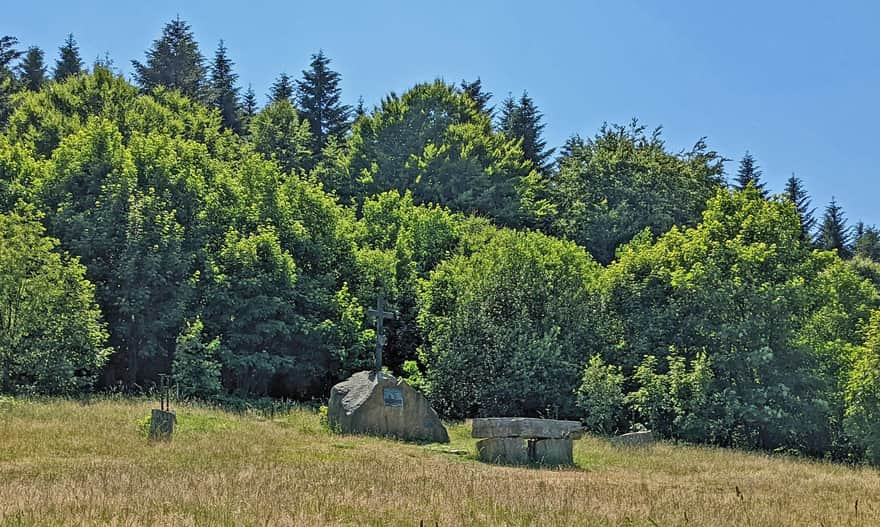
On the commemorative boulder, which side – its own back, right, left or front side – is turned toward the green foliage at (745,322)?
left

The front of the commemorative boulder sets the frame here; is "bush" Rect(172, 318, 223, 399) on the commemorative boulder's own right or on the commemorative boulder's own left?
on the commemorative boulder's own right

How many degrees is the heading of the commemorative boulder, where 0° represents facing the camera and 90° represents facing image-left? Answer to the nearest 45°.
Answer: approximately 0°

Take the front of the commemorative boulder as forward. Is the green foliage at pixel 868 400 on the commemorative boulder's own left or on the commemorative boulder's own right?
on the commemorative boulder's own left

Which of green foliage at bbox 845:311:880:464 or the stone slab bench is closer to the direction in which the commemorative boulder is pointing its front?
the stone slab bench

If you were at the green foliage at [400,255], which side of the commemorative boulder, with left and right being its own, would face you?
back

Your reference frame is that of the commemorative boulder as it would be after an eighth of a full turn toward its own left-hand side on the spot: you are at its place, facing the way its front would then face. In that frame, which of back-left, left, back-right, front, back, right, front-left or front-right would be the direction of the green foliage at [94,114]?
back

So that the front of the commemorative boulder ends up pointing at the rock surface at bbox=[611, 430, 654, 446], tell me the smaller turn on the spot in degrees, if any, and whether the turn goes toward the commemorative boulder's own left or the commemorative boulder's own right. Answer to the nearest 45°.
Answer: approximately 90° to the commemorative boulder's own left

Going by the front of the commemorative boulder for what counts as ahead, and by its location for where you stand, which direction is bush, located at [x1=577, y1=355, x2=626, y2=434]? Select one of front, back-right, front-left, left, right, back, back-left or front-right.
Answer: back-left

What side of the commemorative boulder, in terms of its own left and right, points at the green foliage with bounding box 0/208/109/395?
right

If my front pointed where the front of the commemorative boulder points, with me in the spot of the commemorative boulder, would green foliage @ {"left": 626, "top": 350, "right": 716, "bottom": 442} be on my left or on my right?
on my left

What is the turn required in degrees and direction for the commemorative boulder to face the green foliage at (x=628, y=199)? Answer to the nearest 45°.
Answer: approximately 135° to its left

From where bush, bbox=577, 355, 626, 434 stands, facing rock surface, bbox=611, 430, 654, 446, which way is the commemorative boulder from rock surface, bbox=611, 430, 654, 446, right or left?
right
